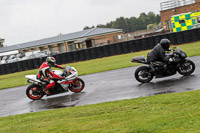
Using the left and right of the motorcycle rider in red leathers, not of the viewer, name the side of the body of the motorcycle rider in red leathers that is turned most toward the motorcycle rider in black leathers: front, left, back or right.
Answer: front

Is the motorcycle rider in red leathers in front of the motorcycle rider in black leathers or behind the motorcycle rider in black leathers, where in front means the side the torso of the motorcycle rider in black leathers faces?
behind

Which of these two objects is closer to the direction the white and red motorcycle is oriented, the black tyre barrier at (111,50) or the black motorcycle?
the black motorcycle

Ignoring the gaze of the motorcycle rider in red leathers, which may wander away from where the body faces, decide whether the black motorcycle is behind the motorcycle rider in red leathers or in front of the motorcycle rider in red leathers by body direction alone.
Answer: in front

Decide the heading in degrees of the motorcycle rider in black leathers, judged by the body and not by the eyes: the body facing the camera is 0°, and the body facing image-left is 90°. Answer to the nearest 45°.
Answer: approximately 270°

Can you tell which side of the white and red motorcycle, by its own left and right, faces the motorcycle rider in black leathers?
front

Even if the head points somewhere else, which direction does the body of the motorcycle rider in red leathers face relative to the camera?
to the viewer's right

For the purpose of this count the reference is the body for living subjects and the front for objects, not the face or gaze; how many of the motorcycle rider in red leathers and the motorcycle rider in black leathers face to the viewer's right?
2

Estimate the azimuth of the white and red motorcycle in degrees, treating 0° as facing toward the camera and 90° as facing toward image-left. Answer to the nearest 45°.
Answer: approximately 270°

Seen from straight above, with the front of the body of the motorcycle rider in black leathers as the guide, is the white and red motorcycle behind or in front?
behind

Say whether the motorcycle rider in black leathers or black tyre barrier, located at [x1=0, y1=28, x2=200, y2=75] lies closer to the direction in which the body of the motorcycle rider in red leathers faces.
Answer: the motorcycle rider in black leathers
